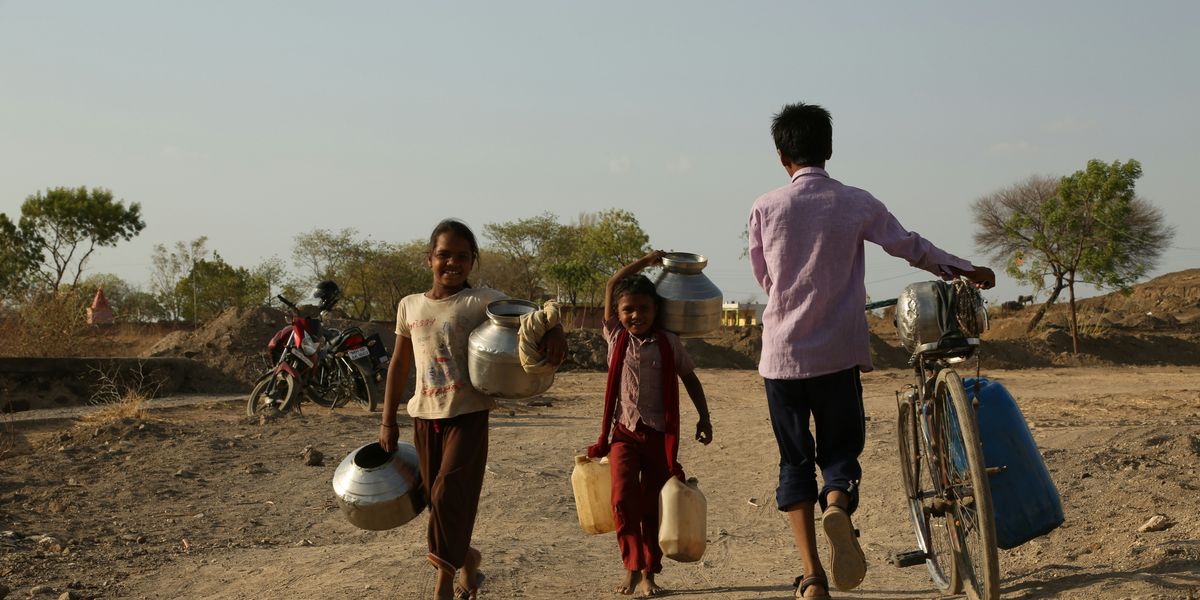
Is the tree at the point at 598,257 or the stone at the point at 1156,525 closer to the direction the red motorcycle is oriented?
the stone

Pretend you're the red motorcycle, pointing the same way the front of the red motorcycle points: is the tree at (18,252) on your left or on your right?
on your right

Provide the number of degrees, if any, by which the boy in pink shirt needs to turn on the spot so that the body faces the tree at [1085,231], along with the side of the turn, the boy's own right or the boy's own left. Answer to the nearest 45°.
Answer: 0° — they already face it

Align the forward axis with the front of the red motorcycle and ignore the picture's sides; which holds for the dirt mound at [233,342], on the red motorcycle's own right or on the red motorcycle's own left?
on the red motorcycle's own right

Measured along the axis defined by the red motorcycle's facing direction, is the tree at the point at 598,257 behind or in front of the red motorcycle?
behind

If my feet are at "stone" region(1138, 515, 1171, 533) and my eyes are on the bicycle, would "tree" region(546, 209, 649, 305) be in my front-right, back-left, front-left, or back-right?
back-right

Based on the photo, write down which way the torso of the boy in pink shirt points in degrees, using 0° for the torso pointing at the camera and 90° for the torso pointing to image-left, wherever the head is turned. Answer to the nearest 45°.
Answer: approximately 180°

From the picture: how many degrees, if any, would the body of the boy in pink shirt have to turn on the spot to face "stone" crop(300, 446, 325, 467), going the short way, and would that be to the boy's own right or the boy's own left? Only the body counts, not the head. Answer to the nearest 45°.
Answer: approximately 45° to the boy's own left

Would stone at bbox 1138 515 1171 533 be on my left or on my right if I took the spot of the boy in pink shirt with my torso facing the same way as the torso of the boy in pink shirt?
on my right

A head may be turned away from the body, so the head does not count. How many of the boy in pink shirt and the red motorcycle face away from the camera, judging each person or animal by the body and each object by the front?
1
